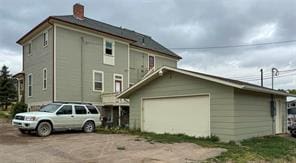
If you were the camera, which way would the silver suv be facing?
facing the viewer and to the left of the viewer

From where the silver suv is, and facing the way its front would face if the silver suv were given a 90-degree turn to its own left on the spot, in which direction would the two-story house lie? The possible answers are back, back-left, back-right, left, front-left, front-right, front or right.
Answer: back-left

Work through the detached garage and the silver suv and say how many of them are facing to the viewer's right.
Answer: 0

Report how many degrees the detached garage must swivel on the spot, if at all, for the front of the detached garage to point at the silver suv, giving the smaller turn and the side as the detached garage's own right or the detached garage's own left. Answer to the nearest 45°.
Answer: approximately 45° to the detached garage's own right

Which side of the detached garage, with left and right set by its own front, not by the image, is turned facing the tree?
right

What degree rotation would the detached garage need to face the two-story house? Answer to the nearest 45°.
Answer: approximately 90° to its right

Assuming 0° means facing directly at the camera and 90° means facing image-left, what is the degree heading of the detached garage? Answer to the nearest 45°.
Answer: approximately 45°
